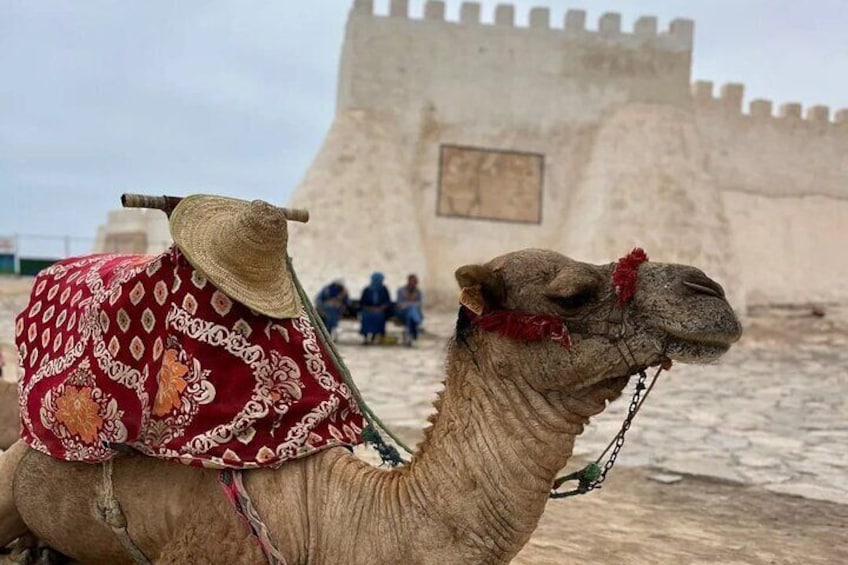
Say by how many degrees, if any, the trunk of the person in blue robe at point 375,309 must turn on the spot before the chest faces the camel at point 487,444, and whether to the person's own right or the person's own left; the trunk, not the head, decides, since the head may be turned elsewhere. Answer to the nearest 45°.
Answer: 0° — they already face it

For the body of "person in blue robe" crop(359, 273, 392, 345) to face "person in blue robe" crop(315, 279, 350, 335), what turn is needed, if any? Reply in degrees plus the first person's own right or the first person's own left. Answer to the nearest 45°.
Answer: approximately 90° to the first person's own right

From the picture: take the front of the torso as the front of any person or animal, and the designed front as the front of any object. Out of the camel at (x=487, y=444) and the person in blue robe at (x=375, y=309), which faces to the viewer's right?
the camel

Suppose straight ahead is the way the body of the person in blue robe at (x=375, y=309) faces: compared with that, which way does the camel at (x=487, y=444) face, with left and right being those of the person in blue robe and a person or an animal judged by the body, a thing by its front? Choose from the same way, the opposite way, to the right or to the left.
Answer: to the left

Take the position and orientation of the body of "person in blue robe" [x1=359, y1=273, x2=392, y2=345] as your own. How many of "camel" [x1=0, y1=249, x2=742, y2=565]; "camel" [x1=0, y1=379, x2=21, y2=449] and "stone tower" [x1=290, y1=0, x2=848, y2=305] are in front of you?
2

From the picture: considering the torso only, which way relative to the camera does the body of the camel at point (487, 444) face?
to the viewer's right

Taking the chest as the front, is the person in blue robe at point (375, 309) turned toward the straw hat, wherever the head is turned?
yes

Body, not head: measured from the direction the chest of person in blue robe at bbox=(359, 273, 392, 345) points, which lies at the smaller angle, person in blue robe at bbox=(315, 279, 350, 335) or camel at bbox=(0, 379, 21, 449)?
the camel

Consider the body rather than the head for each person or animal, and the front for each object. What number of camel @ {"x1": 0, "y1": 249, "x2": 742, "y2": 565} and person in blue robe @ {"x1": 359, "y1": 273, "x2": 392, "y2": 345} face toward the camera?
1

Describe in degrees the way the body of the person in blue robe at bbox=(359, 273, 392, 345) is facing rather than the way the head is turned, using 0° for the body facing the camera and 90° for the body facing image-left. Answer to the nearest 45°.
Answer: approximately 0°

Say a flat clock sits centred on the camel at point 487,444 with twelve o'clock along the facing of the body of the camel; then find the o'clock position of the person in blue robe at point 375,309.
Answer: The person in blue robe is roughly at 9 o'clock from the camel.

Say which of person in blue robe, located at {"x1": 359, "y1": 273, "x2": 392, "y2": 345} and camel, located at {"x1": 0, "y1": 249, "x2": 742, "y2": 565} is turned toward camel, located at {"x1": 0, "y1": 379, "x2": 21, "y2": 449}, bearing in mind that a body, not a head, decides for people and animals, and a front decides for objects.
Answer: the person in blue robe
